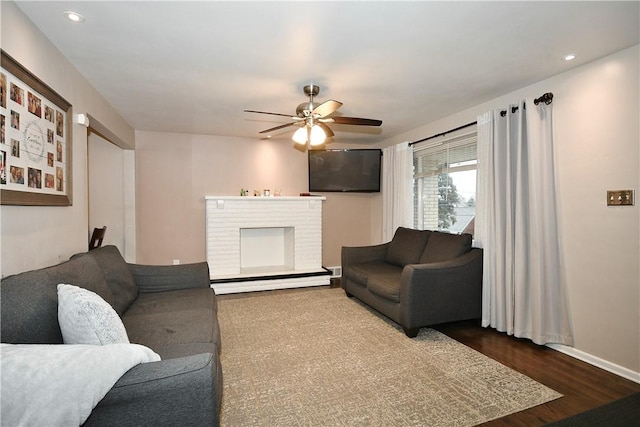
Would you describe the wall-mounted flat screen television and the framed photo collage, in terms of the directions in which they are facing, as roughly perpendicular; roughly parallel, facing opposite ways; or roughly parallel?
roughly perpendicular

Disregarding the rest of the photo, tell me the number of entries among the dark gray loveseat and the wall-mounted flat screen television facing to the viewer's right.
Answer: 0

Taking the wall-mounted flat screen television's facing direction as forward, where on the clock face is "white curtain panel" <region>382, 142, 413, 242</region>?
The white curtain panel is roughly at 10 o'clock from the wall-mounted flat screen television.

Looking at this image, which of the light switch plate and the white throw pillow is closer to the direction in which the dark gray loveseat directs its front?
the white throw pillow

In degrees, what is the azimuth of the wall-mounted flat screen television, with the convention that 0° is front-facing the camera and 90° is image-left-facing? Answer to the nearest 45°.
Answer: approximately 0°

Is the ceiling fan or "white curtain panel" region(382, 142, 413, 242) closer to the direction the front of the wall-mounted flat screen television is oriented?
the ceiling fan

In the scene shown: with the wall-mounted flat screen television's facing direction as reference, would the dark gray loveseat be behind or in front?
in front

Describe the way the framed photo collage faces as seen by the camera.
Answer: facing the viewer and to the right of the viewer

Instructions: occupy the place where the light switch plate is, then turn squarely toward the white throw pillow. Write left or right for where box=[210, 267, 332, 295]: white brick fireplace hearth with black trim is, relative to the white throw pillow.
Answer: right

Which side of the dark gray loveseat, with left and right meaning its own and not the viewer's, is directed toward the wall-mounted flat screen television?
right

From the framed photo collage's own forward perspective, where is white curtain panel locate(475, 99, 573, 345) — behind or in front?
in front

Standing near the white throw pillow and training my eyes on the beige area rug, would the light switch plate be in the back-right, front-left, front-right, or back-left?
front-right

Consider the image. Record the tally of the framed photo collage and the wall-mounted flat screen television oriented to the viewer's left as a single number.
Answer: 0

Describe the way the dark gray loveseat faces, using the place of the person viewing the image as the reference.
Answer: facing the viewer and to the left of the viewer

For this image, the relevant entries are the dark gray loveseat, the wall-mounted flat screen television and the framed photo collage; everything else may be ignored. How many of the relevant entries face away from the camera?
0
